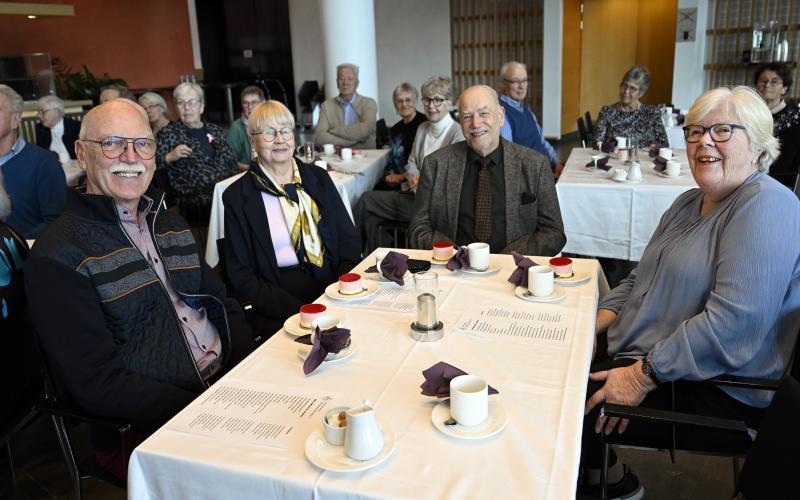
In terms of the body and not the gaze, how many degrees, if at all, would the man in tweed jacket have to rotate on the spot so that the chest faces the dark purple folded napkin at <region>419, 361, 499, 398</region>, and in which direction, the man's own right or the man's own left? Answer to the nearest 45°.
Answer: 0° — they already face it

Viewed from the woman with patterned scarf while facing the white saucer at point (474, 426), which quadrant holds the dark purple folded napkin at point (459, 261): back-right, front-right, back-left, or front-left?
front-left

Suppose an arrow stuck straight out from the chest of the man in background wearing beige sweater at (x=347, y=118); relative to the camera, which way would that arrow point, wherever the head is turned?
toward the camera

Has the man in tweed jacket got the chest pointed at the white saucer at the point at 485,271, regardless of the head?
yes

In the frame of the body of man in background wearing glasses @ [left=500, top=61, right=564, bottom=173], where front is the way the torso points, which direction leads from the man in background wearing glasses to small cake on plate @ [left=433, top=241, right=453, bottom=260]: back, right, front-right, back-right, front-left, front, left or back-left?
front-right

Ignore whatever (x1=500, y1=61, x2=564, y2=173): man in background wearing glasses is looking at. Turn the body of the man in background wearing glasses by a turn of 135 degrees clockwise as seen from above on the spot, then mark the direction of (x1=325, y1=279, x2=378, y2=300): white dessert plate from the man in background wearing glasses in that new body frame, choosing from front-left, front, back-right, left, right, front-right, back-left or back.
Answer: left

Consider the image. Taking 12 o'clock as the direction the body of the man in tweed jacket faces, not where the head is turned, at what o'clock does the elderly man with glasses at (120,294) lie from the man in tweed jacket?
The elderly man with glasses is roughly at 1 o'clock from the man in tweed jacket.

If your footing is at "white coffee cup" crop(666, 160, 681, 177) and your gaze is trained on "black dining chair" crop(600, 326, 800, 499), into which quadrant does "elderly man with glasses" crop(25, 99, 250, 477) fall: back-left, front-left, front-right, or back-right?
front-right

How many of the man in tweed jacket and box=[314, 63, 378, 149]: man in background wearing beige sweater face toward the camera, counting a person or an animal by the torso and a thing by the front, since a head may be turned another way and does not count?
2

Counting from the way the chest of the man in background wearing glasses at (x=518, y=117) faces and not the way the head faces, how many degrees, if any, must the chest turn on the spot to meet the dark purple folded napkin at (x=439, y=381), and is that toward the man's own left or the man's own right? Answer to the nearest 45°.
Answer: approximately 45° to the man's own right

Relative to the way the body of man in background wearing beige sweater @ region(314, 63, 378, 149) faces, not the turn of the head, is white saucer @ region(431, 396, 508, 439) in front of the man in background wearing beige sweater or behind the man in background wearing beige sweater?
in front

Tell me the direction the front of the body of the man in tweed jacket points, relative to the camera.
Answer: toward the camera

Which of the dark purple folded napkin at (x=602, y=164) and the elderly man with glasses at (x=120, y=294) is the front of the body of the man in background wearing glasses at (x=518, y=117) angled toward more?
the dark purple folded napkin
